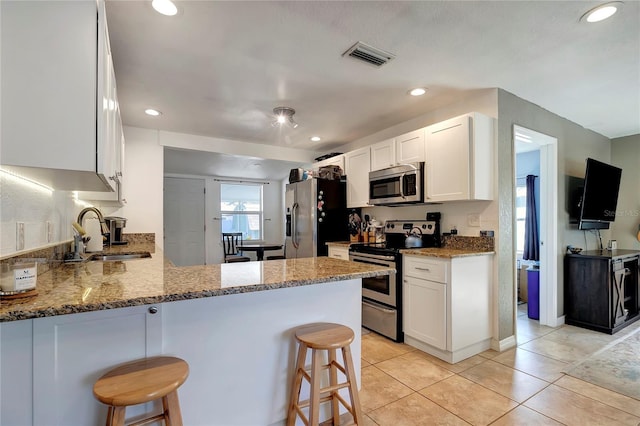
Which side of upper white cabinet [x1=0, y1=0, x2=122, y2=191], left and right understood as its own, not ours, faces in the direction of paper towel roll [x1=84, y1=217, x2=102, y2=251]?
left

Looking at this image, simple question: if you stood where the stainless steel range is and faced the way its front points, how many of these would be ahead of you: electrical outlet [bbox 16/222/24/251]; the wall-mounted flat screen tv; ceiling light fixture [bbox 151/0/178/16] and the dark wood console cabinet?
2

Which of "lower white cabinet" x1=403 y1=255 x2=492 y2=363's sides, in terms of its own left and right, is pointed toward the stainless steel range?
right

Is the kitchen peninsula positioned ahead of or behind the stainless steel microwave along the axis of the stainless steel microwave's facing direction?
ahead

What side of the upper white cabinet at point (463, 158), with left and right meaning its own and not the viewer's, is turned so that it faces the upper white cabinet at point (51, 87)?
front

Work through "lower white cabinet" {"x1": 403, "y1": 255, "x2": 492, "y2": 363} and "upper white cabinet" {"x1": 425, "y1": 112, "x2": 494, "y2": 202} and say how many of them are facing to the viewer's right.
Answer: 0

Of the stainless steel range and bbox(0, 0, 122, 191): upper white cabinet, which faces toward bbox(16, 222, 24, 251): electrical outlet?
the stainless steel range

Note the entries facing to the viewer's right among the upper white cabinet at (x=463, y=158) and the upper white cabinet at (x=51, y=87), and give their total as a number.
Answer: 1
